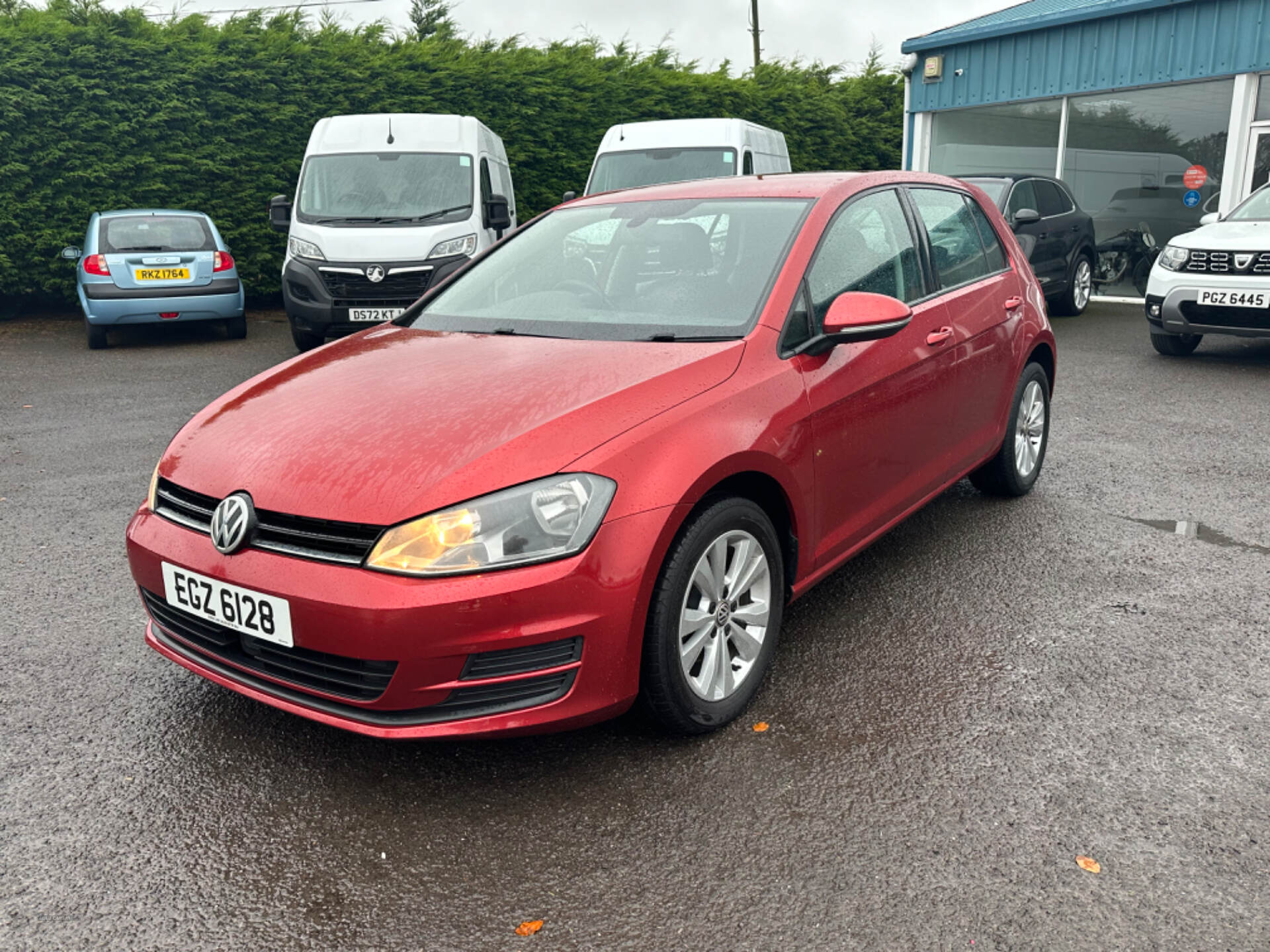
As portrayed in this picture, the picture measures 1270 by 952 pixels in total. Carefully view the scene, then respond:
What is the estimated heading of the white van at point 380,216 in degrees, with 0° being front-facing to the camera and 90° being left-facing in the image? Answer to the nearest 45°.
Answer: approximately 0°

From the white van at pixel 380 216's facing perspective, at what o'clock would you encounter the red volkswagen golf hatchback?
The red volkswagen golf hatchback is roughly at 12 o'clock from the white van.

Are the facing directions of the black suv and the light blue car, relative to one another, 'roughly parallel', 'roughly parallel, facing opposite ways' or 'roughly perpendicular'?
roughly perpendicular

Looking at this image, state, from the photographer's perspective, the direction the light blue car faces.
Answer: facing away from the viewer

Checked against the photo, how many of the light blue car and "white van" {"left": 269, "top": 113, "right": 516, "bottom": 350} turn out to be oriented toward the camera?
1

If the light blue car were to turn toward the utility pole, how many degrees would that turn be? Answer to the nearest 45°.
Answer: approximately 45° to its right

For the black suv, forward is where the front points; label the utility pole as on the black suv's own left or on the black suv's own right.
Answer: on the black suv's own right

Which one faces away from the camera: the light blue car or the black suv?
the light blue car

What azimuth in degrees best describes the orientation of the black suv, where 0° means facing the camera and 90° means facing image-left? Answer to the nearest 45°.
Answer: approximately 45°

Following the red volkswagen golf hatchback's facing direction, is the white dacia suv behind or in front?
behind
